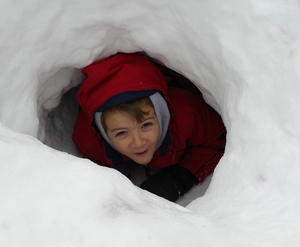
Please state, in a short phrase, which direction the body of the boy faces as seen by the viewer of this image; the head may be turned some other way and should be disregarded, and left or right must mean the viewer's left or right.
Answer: facing the viewer
